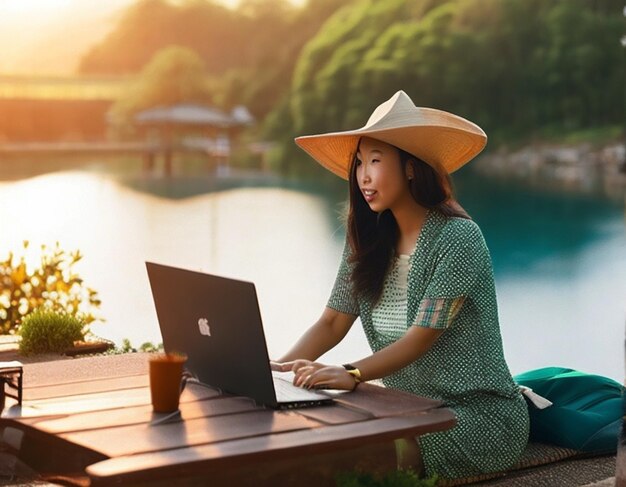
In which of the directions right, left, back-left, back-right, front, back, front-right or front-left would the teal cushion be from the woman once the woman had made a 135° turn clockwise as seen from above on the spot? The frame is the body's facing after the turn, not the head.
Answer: front-right

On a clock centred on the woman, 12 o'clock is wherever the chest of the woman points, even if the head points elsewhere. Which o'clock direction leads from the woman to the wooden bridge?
The wooden bridge is roughly at 4 o'clock from the woman.

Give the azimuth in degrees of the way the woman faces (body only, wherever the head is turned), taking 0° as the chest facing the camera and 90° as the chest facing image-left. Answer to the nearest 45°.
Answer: approximately 45°

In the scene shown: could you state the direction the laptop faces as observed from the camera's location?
facing away from the viewer and to the right of the viewer

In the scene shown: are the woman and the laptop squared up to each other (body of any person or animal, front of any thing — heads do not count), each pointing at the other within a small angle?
yes

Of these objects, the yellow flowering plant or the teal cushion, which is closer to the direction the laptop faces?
the teal cushion

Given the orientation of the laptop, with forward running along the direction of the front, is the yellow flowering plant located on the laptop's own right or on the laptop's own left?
on the laptop's own left

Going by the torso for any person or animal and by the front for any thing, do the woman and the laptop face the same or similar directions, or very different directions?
very different directions

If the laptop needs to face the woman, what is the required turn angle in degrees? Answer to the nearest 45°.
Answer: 0° — it already faces them
